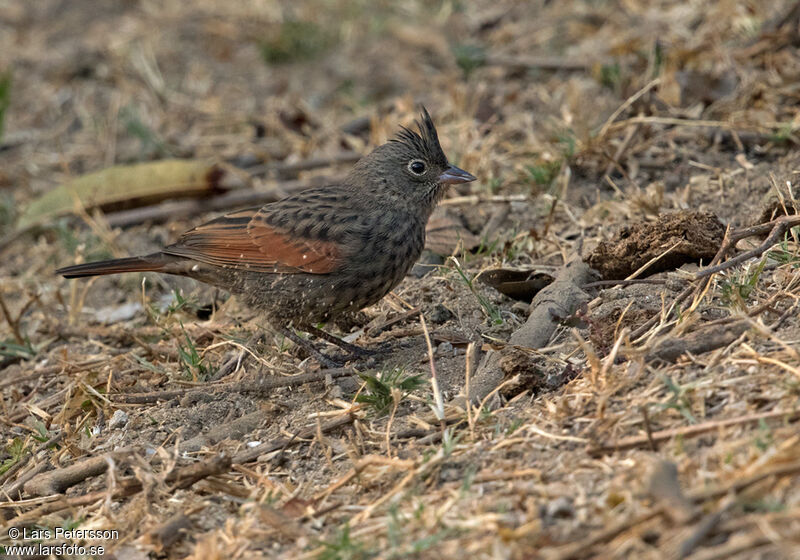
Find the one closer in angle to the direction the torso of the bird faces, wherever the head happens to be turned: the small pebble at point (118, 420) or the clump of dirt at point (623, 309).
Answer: the clump of dirt

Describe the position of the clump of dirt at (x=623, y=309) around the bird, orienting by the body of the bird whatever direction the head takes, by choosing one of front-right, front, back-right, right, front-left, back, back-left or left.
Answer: front-right

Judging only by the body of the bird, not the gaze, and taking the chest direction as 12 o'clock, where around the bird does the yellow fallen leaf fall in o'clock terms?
The yellow fallen leaf is roughly at 8 o'clock from the bird.

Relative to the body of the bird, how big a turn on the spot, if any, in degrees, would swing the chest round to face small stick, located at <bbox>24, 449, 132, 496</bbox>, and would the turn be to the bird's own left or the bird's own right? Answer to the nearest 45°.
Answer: approximately 135° to the bird's own right

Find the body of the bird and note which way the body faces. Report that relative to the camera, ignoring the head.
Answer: to the viewer's right

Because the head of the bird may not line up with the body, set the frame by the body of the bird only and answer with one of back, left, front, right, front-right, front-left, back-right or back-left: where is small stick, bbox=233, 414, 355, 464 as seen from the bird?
right

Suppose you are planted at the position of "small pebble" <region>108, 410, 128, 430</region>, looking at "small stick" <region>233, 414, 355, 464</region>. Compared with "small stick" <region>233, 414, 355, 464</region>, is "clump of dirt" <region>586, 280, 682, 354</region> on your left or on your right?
left

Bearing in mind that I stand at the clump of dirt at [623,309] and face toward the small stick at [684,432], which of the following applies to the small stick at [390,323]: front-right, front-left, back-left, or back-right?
back-right
